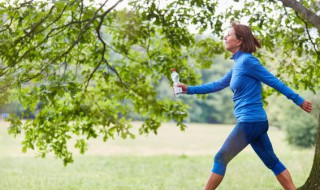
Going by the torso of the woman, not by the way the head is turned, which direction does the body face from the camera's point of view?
to the viewer's left

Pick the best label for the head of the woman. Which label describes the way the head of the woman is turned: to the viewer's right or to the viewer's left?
to the viewer's left
